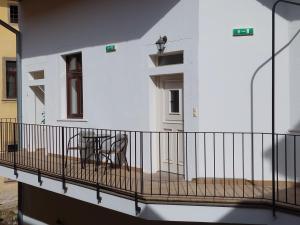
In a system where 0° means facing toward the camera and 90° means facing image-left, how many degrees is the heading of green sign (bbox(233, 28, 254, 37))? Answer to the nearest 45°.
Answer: approximately 0°

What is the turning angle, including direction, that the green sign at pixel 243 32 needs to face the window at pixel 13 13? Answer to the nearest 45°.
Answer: approximately 135° to its right

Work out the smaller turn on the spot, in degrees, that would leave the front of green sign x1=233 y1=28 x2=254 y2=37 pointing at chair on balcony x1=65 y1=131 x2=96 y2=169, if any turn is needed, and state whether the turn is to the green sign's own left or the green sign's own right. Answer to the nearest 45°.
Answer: approximately 90° to the green sign's own right

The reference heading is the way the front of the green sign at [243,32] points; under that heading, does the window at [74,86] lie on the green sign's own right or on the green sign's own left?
on the green sign's own right

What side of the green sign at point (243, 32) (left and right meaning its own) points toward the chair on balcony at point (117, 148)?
right

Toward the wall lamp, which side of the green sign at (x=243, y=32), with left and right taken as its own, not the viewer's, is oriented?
right
